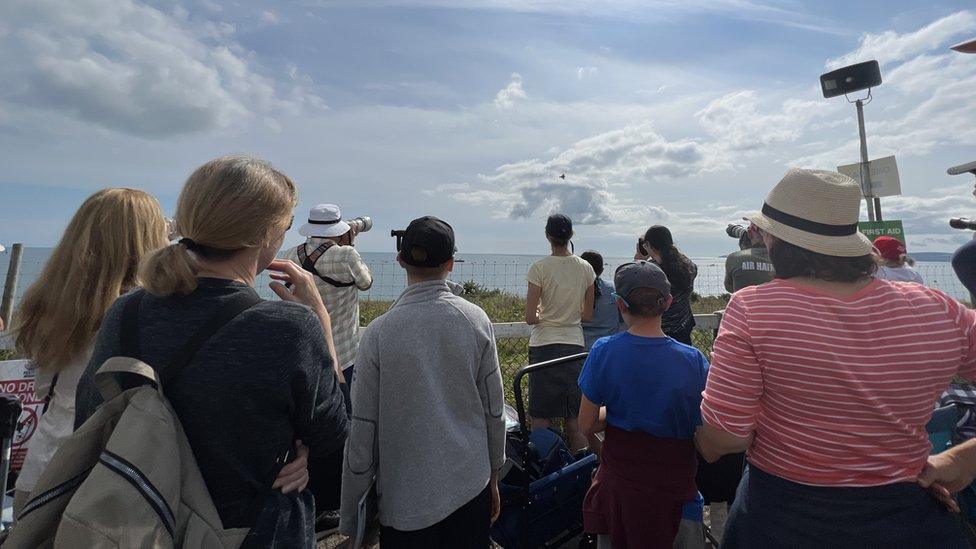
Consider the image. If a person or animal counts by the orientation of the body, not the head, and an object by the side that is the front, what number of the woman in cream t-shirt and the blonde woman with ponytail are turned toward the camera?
0

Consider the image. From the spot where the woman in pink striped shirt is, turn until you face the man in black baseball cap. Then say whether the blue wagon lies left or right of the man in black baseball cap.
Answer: right

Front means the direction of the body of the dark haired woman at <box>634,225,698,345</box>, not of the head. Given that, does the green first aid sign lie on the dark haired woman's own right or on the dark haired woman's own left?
on the dark haired woman's own right

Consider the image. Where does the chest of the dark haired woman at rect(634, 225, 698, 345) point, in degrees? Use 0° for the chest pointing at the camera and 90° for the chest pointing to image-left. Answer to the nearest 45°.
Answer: approximately 135°

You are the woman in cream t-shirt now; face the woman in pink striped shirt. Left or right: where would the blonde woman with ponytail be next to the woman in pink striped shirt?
right

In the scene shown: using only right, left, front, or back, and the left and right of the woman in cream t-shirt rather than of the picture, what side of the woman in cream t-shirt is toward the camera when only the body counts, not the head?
back

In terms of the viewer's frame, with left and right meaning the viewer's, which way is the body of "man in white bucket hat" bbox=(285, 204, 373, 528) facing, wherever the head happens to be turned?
facing away from the viewer and to the right of the viewer

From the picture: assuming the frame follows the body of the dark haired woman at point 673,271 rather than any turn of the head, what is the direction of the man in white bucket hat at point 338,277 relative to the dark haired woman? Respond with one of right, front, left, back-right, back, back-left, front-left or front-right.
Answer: left

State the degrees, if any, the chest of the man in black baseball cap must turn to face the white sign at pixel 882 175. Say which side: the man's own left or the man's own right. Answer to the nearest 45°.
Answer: approximately 45° to the man's own right

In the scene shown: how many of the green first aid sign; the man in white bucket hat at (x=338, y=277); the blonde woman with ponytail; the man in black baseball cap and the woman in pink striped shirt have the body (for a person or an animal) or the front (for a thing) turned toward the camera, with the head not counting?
1

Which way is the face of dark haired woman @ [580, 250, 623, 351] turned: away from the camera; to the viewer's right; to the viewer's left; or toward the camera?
away from the camera

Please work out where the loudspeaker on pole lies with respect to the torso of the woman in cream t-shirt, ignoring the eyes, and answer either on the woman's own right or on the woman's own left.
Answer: on the woman's own right

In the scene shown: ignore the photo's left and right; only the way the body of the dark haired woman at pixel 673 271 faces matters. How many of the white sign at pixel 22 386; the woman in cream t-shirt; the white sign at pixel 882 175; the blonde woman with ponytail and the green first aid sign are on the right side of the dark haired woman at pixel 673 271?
2

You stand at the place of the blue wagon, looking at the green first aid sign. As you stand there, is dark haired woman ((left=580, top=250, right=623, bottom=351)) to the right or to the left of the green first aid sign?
left

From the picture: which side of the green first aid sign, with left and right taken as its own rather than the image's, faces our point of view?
front

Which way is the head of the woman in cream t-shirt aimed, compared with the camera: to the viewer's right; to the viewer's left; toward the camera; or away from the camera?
away from the camera

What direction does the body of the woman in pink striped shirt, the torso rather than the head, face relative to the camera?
away from the camera

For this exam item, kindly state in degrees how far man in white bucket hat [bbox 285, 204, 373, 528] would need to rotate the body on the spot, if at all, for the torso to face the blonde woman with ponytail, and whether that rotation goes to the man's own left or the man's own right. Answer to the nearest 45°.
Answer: approximately 135° to the man's own right

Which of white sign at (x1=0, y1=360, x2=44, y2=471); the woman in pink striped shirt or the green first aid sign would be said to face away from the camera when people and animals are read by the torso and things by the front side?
the woman in pink striped shirt

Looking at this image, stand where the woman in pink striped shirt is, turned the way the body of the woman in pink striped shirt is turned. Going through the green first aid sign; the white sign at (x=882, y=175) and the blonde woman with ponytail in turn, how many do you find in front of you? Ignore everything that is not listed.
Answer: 2
